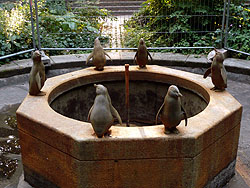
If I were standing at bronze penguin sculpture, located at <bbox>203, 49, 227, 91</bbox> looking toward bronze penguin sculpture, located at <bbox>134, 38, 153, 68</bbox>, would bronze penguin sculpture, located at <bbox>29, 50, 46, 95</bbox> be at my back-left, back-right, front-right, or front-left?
front-left

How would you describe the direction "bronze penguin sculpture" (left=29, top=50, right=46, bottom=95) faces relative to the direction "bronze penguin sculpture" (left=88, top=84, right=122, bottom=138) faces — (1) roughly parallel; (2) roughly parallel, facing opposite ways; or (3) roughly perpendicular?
roughly perpendicular

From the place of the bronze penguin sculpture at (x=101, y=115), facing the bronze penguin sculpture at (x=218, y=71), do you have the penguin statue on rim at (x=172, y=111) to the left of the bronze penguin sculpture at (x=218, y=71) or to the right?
right

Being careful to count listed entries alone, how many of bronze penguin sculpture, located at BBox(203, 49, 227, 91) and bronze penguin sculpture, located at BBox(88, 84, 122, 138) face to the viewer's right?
0

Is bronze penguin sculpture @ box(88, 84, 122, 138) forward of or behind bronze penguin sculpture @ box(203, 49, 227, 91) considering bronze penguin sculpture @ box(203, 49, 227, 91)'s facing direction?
forward

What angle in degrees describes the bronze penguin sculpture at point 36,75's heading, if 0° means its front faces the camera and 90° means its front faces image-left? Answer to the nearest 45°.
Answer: approximately 270°

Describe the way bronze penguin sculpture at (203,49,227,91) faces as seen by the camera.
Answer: facing the viewer and to the left of the viewer

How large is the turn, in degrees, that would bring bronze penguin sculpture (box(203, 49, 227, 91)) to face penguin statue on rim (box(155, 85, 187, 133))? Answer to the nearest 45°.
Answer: approximately 45° to its left

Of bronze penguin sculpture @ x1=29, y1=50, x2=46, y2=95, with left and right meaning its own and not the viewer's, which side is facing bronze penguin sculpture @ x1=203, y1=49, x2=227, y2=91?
front

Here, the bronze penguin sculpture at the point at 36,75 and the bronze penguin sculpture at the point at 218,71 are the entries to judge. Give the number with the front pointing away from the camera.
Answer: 0
